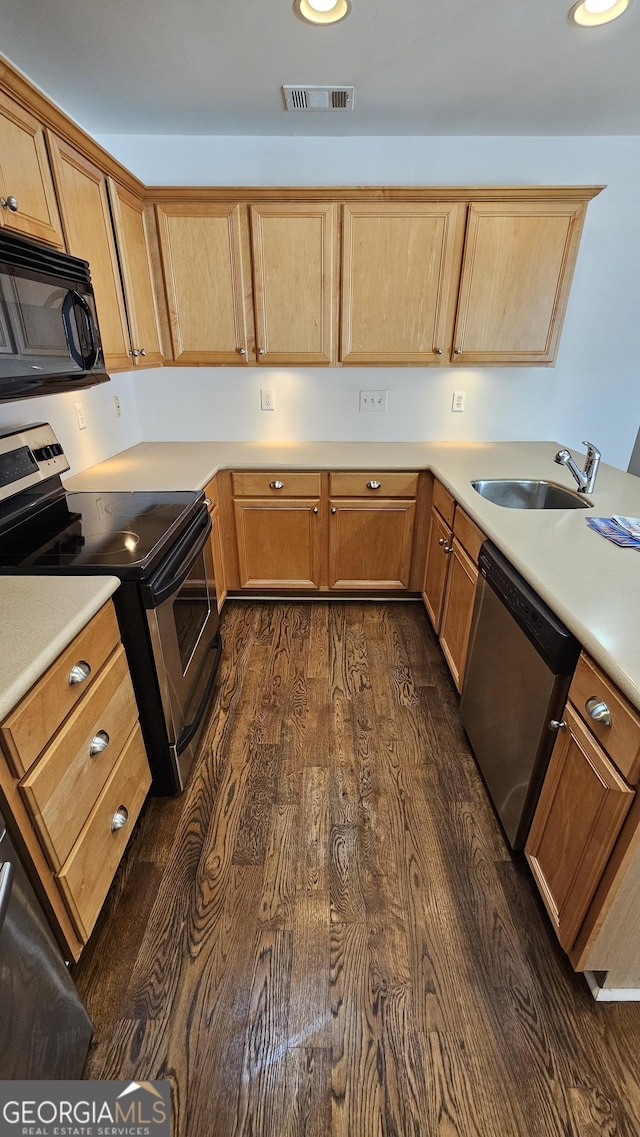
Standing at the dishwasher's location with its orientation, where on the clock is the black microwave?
The black microwave is roughly at 1 o'clock from the dishwasher.

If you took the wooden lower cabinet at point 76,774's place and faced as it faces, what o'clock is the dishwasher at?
The dishwasher is roughly at 11 o'clock from the wooden lower cabinet.

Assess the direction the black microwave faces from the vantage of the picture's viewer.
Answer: facing the viewer and to the right of the viewer

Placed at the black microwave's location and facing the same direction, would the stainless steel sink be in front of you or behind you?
in front

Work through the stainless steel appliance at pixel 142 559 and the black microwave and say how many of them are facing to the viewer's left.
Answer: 0

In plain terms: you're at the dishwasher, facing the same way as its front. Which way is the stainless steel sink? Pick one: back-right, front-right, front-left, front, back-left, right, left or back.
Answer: back-right

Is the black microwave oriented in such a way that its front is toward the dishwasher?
yes

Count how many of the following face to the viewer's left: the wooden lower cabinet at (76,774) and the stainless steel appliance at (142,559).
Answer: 0

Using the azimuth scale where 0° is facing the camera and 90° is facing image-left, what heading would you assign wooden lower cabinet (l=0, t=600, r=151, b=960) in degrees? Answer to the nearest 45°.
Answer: approximately 315°
